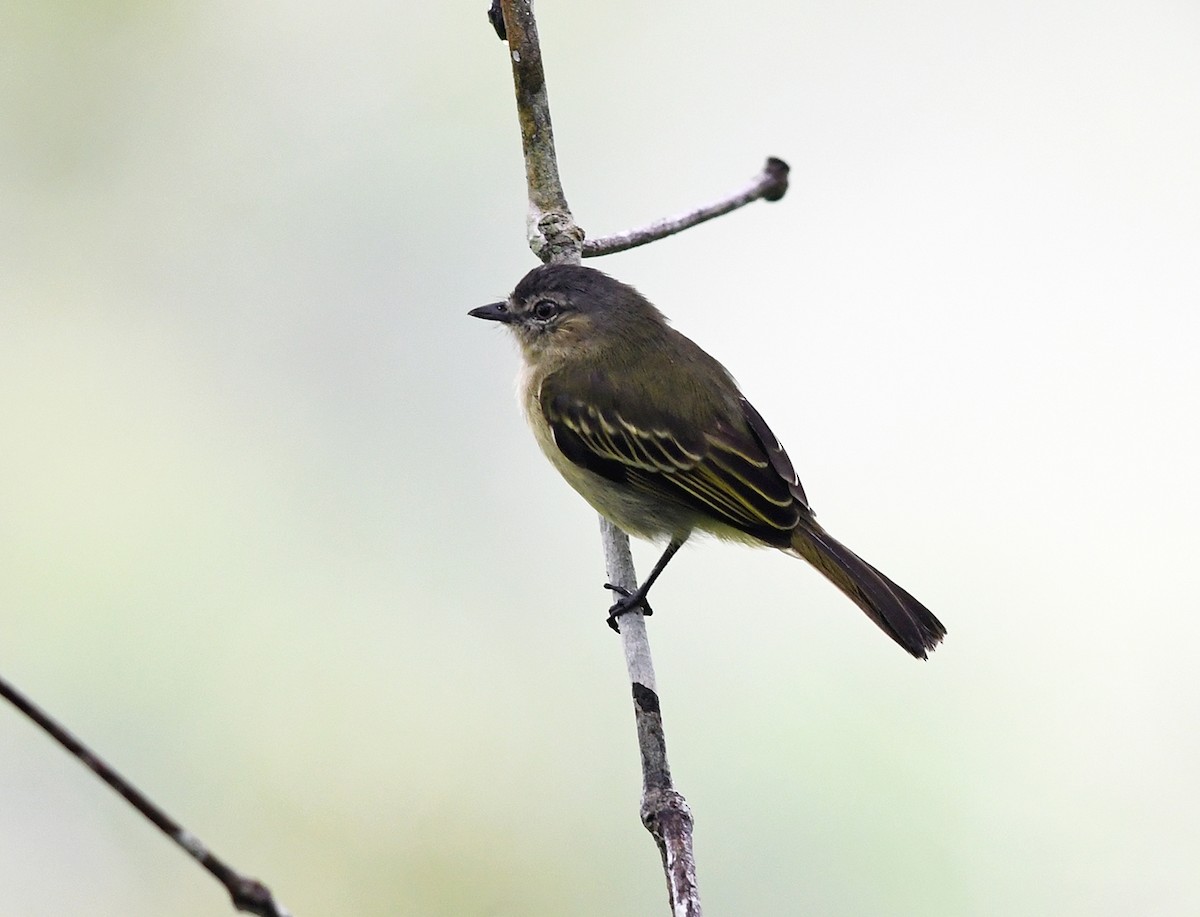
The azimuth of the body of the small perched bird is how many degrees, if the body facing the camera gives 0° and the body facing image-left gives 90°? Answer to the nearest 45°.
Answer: approximately 90°

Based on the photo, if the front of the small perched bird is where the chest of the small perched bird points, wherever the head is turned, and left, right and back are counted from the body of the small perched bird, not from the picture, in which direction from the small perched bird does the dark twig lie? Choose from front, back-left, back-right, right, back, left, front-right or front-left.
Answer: front
